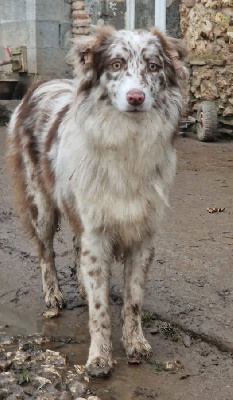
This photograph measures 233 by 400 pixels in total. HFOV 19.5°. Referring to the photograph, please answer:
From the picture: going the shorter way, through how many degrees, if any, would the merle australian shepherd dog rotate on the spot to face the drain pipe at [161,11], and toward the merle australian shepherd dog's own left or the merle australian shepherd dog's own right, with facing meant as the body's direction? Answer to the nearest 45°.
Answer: approximately 135° to the merle australian shepherd dog's own left

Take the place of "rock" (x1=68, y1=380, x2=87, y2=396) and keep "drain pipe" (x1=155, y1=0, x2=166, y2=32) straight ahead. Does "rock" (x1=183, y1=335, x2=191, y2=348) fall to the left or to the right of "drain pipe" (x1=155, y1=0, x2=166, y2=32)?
right

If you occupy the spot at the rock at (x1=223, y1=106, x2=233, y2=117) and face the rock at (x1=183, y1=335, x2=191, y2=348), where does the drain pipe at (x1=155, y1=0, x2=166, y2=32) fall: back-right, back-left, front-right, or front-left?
back-right

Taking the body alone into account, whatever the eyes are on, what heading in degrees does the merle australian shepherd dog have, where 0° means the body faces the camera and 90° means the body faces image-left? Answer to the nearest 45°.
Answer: approximately 315°

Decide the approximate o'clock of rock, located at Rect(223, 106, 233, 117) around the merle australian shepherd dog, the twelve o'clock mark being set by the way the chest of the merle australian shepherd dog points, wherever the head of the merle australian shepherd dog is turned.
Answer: The rock is roughly at 8 o'clock from the merle australian shepherd dog.
